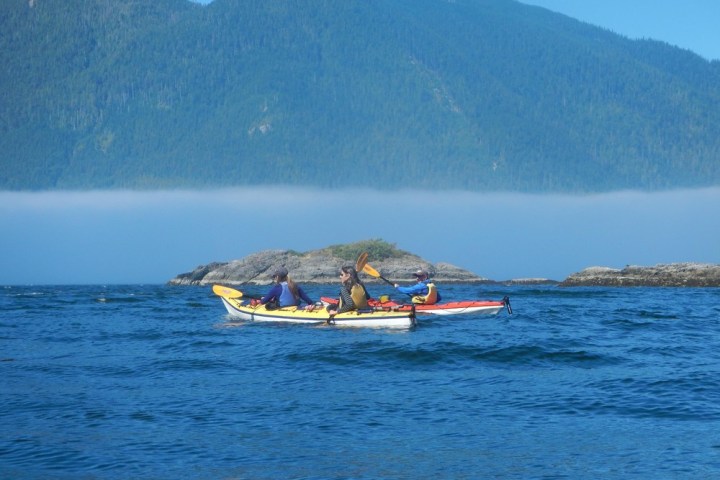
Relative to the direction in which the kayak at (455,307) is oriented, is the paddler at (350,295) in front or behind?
in front

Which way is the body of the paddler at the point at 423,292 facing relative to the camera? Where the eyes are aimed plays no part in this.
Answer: to the viewer's left

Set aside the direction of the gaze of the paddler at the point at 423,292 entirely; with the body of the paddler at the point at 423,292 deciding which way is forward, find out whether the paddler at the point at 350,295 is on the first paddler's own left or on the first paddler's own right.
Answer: on the first paddler's own left

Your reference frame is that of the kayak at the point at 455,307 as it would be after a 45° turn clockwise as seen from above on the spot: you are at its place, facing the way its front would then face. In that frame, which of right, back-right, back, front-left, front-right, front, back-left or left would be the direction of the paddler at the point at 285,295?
front-left

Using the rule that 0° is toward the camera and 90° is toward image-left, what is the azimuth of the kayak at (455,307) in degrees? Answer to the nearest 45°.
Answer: approximately 90°

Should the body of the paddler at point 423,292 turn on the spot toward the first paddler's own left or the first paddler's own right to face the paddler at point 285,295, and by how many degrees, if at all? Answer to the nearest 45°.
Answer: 0° — they already face them
